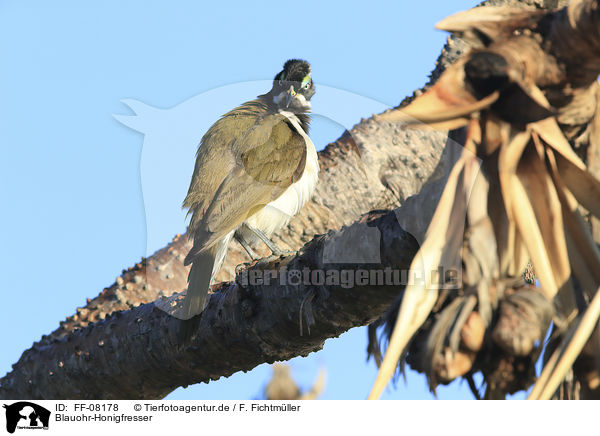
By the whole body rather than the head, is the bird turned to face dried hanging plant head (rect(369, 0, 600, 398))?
no

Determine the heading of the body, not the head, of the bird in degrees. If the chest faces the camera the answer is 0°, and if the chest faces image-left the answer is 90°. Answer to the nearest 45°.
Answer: approximately 225°

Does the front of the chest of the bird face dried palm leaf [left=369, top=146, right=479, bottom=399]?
no
